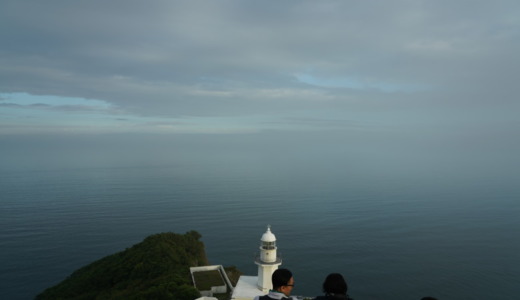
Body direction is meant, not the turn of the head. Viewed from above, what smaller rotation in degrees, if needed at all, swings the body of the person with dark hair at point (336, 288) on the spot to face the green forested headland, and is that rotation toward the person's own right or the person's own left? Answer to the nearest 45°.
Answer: approximately 45° to the person's own left

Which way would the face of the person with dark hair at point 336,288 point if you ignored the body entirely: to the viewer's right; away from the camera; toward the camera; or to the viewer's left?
away from the camera

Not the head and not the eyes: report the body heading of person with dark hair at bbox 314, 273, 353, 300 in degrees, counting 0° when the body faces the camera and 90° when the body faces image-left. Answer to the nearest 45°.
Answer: approximately 180°

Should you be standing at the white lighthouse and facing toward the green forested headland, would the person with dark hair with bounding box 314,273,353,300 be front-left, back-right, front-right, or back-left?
back-left

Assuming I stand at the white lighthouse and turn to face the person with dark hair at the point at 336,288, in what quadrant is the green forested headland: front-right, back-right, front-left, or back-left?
back-right

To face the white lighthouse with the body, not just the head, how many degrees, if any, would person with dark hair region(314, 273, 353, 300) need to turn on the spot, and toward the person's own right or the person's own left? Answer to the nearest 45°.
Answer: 0° — they already face it
